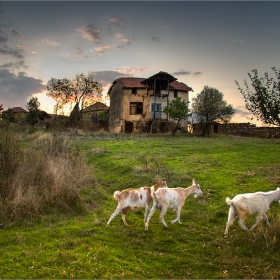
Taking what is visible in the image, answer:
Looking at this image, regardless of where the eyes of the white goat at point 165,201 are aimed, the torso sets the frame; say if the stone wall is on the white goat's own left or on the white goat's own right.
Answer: on the white goat's own left

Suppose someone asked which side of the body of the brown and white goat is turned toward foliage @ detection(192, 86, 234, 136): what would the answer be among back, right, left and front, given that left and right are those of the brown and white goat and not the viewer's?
left

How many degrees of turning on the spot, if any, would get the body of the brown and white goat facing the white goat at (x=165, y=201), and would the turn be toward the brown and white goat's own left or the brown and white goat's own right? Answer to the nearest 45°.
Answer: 0° — it already faces it

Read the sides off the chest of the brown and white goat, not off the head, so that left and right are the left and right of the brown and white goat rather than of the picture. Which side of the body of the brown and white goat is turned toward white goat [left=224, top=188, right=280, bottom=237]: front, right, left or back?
front

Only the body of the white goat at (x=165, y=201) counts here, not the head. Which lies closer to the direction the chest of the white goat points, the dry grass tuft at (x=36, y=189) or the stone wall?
the stone wall

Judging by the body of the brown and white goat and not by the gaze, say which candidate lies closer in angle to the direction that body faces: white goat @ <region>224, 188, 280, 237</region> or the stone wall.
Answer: the white goat

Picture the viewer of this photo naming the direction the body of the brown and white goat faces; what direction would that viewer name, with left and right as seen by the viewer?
facing to the right of the viewer

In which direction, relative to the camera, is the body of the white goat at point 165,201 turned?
to the viewer's right

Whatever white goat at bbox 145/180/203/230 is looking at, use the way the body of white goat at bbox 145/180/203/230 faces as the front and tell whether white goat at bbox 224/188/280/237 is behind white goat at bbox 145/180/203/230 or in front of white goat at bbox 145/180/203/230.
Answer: in front

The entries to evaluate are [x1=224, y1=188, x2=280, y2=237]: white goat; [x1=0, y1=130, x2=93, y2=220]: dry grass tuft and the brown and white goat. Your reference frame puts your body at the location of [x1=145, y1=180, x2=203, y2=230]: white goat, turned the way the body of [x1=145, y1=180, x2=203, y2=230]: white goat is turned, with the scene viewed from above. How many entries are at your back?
2
